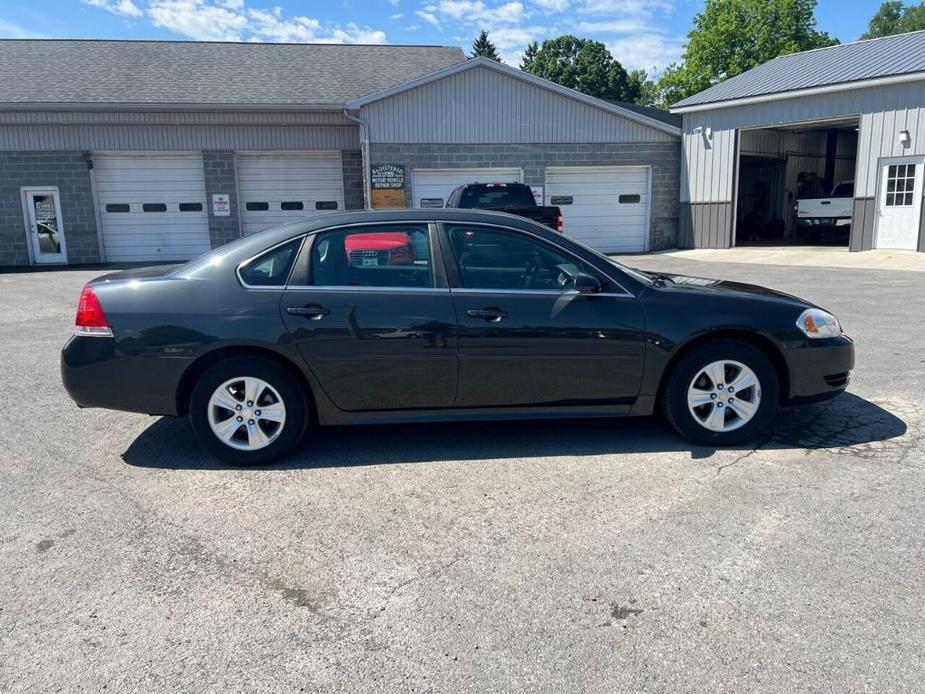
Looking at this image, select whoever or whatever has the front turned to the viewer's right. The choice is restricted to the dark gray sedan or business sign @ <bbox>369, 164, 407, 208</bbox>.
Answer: the dark gray sedan

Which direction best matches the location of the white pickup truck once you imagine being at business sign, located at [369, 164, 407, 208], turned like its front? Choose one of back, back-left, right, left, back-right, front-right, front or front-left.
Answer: left

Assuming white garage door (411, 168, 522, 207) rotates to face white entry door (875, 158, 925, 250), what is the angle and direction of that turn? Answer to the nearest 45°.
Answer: approximately 90° to its left

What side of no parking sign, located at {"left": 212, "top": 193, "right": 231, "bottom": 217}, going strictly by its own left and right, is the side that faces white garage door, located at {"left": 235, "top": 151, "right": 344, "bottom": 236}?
left

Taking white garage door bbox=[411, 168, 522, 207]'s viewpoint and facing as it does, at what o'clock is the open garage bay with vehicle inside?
The open garage bay with vehicle inside is roughly at 8 o'clock from the white garage door.

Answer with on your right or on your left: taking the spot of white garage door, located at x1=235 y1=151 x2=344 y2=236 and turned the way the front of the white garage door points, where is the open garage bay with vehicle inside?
on your left

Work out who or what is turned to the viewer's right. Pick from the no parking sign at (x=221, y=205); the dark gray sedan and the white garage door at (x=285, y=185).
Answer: the dark gray sedan

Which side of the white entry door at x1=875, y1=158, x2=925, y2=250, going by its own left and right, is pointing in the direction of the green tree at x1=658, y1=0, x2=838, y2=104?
back

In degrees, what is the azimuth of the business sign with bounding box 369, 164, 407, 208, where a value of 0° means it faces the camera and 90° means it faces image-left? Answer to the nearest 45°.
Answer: approximately 0°

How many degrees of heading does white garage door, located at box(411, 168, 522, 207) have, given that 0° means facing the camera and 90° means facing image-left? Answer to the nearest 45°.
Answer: approximately 0°

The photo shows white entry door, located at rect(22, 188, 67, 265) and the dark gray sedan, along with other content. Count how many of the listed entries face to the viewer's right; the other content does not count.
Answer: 1

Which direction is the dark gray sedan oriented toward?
to the viewer's right

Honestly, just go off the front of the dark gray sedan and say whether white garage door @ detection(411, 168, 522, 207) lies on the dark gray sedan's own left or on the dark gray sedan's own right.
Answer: on the dark gray sedan's own left
